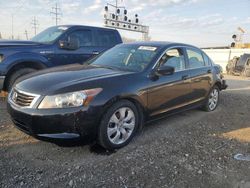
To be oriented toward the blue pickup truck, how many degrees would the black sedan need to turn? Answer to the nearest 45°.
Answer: approximately 90° to its right

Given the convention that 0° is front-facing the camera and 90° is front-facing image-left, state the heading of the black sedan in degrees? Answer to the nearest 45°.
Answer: approximately 45°

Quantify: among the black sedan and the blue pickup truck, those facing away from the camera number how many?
0

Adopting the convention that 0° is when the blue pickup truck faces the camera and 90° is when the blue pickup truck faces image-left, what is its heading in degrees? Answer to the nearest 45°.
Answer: approximately 45°
